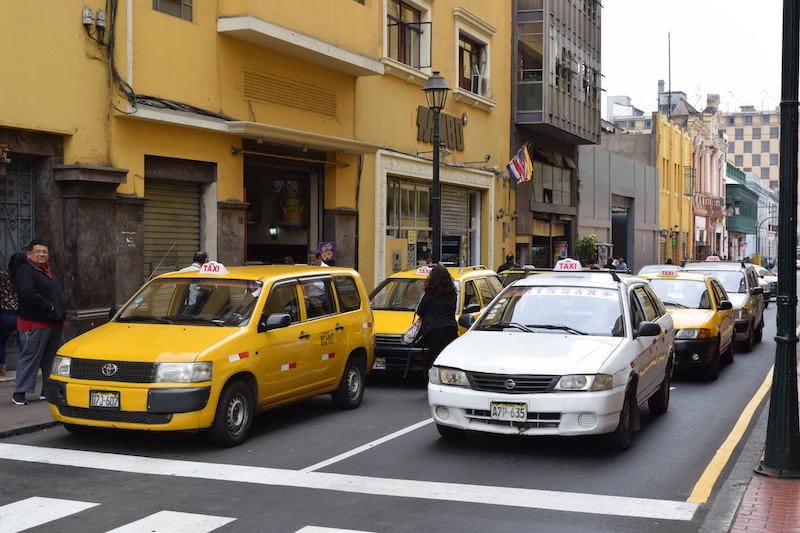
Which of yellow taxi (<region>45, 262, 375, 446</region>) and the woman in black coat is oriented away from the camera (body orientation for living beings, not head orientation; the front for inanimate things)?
the woman in black coat

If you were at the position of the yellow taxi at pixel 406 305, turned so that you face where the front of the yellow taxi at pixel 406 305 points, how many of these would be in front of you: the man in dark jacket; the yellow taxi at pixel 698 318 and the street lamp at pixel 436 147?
1

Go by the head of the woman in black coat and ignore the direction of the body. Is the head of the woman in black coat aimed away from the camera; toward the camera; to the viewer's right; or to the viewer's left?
away from the camera

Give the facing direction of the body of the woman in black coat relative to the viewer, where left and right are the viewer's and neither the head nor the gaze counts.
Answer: facing away from the viewer

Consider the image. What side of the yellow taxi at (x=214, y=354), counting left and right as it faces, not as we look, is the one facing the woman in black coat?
back

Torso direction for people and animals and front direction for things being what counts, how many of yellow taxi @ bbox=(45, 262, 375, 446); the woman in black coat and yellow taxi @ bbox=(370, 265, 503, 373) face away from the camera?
1

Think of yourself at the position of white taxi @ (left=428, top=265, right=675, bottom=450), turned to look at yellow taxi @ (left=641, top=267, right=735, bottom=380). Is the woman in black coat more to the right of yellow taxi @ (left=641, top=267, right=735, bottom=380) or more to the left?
left

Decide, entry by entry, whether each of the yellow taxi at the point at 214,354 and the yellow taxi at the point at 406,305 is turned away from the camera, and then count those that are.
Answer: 0

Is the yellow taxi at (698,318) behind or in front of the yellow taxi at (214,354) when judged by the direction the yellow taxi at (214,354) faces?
behind

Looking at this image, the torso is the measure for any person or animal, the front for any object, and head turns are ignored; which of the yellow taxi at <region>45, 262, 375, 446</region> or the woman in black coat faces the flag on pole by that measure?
the woman in black coat

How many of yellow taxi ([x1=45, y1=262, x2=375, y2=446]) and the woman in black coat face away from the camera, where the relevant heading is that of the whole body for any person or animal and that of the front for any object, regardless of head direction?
1

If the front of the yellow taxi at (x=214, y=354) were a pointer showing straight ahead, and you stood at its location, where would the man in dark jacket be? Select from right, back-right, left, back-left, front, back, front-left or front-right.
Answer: right

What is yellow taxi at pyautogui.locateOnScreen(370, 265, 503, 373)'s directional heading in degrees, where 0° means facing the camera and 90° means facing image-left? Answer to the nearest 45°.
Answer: approximately 45°

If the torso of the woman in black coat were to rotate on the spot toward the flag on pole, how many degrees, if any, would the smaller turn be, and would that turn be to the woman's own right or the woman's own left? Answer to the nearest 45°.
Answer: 0° — they already face it

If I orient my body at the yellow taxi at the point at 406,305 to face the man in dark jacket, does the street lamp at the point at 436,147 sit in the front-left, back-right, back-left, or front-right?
back-right

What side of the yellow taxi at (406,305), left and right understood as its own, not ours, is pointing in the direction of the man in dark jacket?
front

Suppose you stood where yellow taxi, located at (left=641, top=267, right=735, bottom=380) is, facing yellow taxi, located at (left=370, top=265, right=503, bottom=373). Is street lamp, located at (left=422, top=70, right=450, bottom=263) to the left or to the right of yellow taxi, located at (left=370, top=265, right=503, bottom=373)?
right

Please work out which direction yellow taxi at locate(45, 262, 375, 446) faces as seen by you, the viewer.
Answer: facing the viewer and to the left of the viewer

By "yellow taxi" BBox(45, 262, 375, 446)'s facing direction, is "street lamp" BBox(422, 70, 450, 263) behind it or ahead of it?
behind

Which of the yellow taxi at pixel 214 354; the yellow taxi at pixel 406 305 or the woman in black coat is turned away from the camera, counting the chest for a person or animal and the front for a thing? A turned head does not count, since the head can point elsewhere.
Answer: the woman in black coat
